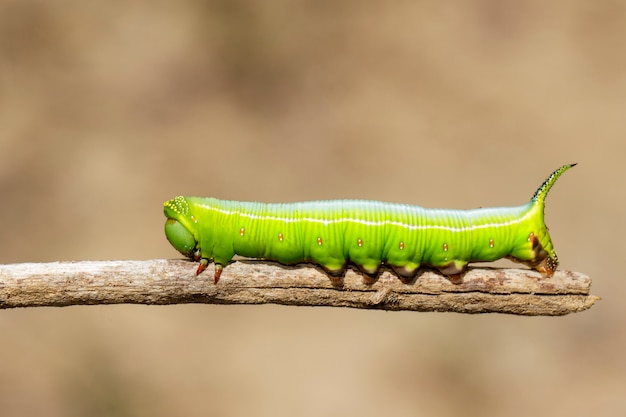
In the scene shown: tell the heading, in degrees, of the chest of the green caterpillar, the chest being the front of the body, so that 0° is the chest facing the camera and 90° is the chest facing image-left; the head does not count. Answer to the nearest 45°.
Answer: approximately 90°
